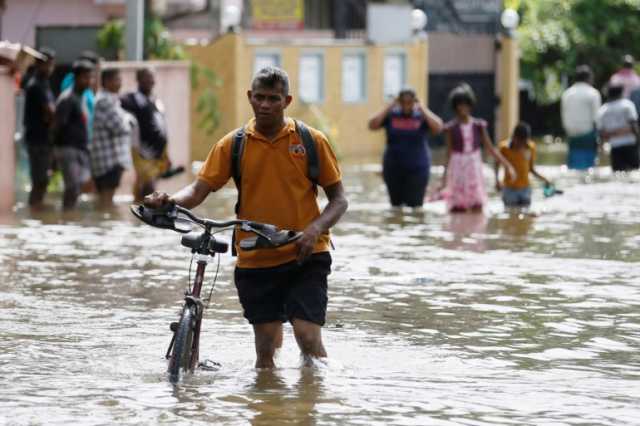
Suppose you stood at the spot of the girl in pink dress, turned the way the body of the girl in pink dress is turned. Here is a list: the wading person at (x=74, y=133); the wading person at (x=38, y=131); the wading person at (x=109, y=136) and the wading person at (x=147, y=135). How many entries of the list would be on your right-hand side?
4

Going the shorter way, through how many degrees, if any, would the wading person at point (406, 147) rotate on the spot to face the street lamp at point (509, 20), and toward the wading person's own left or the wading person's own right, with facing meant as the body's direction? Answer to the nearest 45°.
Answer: approximately 180°

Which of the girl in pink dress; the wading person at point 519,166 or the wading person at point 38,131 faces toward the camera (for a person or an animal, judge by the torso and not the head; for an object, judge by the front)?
the girl in pink dress

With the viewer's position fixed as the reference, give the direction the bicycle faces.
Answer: facing the viewer

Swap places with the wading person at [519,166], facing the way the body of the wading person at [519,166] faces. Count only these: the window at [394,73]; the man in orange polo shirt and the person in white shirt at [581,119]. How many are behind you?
1

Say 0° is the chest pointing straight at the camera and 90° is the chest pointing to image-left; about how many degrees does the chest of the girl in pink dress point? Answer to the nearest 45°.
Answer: approximately 0°

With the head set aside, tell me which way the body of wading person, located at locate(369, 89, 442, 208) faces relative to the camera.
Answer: toward the camera
